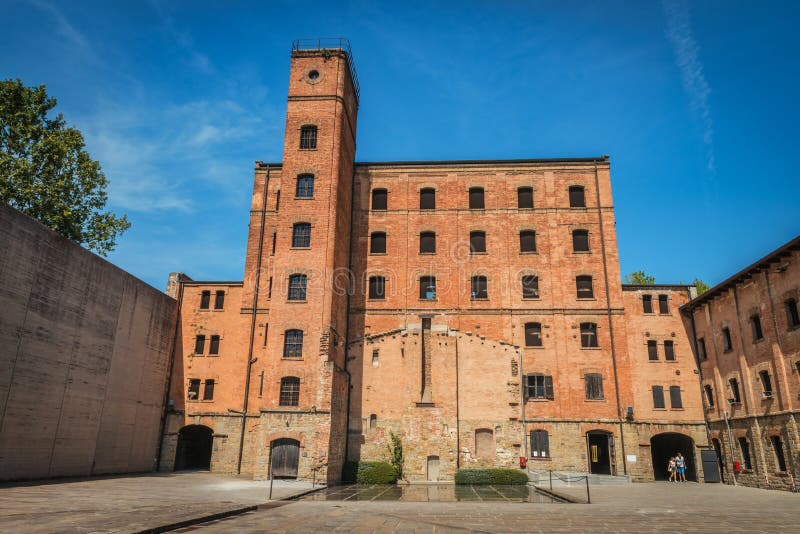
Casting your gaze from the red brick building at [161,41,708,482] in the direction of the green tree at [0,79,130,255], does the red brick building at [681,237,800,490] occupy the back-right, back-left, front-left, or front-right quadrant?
back-left

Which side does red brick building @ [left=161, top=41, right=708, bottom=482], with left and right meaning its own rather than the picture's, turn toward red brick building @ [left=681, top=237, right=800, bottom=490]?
left

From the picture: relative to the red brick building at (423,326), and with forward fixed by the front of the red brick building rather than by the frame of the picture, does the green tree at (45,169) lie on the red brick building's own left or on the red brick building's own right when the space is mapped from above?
on the red brick building's own right

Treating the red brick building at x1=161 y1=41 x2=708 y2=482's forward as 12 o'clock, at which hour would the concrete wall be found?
The concrete wall is roughly at 2 o'clock from the red brick building.

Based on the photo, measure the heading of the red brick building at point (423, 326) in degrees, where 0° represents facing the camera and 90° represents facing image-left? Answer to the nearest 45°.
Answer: approximately 0°
